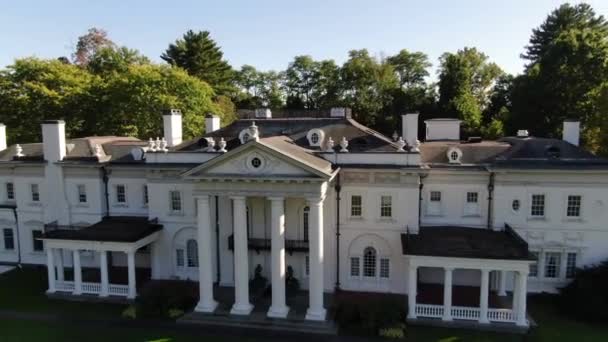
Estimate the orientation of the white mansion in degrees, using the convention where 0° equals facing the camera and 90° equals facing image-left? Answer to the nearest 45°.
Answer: approximately 0°

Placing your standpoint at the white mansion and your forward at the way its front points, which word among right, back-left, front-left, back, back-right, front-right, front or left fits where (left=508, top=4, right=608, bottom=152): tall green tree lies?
back-left

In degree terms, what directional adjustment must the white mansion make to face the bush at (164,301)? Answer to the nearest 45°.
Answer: approximately 90° to its right

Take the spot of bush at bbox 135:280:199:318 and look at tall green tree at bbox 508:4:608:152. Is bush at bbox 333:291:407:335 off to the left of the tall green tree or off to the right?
right

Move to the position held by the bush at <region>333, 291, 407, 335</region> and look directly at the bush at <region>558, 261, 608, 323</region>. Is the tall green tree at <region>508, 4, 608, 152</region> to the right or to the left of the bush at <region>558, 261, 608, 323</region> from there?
left

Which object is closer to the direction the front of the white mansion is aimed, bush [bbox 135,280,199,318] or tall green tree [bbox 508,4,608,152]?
the bush
